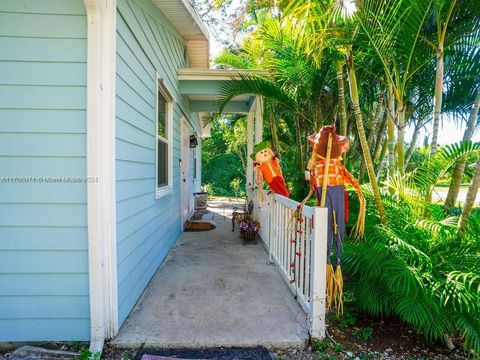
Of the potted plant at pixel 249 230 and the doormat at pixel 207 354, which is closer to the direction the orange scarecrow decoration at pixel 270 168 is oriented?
the doormat

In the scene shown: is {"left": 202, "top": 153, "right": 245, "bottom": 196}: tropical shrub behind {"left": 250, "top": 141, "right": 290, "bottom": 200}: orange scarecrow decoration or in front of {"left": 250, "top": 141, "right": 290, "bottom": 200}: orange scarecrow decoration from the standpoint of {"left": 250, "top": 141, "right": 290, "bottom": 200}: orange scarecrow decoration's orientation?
behind

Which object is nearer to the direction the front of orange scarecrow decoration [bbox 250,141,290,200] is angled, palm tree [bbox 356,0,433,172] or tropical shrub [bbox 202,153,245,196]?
the palm tree

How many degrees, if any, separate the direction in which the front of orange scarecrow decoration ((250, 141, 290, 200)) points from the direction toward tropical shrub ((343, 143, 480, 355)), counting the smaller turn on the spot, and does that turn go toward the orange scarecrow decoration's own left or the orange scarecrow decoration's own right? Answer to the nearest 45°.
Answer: approximately 45° to the orange scarecrow decoration's own left

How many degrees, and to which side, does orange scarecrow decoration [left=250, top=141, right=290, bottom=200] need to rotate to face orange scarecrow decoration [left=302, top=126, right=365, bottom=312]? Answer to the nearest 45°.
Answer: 0° — it already faces it

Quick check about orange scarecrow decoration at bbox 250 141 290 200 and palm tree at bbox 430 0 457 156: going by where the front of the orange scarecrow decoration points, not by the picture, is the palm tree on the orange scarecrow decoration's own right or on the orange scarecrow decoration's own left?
on the orange scarecrow decoration's own left

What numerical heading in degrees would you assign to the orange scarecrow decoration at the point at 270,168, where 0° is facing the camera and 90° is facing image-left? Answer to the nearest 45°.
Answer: approximately 0°
